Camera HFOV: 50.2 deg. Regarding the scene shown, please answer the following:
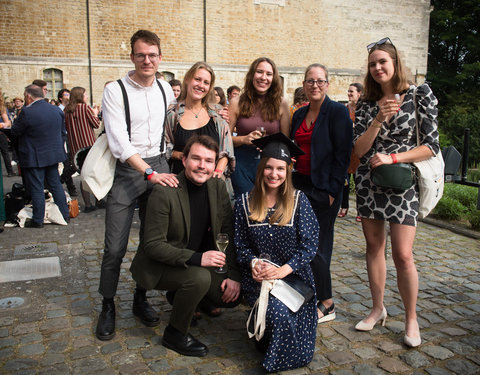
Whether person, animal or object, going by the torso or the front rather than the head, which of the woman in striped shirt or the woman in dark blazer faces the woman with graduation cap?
the woman in dark blazer

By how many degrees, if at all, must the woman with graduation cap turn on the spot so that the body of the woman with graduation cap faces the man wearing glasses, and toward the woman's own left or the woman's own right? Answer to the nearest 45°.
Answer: approximately 90° to the woman's own right

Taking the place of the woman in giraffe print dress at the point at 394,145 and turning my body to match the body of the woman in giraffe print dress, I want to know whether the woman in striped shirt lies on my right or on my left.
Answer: on my right

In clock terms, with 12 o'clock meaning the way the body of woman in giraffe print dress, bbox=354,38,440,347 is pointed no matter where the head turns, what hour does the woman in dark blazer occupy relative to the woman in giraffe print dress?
The woman in dark blazer is roughly at 2 o'clock from the woman in giraffe print dress.

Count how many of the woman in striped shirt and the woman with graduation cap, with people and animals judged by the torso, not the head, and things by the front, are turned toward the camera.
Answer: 1

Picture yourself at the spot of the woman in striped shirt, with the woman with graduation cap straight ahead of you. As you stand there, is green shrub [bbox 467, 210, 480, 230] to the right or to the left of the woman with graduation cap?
left

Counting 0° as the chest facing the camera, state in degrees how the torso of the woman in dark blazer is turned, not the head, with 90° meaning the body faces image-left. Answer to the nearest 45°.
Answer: approximately 45°

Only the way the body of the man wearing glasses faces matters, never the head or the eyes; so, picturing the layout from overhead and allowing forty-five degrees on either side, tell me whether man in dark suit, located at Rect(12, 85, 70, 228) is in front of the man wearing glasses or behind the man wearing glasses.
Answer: behind
